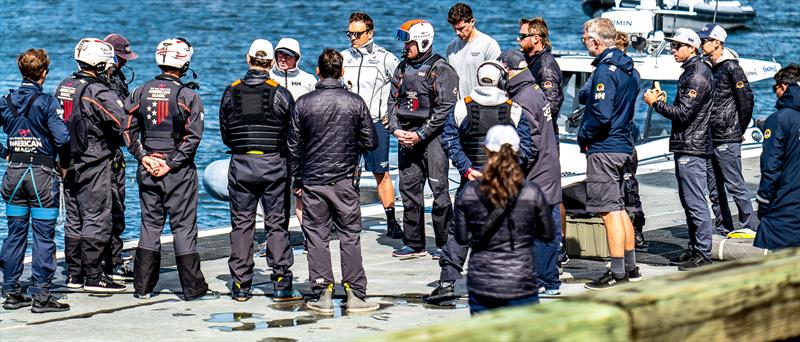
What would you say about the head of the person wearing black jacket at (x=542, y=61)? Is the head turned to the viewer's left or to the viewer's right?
to the viewer's left

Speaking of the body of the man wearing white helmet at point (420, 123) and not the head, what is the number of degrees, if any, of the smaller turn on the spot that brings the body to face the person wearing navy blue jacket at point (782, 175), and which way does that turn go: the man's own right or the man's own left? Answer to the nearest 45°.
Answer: approximately 90° to the man's own left

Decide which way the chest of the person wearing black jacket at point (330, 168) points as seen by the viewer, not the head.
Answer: away from the camera

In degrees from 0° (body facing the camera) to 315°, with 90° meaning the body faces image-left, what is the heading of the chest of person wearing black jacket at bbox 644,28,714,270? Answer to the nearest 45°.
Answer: approximately 90°

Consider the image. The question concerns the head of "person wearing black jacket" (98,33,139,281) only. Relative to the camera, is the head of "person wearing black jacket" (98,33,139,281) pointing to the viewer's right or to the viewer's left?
to the viewer's right

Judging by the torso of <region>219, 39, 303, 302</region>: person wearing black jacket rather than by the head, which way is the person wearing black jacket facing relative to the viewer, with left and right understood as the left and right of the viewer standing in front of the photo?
facing away from the viewer

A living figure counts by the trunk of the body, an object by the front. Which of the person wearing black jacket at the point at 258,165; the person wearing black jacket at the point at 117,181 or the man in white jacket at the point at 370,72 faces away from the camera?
the person wearing black jacket at the point at 258,165

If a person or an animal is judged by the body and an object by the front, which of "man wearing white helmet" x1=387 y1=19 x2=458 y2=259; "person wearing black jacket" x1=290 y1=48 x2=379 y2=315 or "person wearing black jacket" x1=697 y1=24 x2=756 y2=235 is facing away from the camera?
"person wearing black jacket" x1=290 y1=48 x2=379 y2=315

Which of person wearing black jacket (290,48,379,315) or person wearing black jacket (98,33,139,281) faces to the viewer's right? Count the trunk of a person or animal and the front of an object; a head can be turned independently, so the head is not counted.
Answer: person wearing black jacket (98,33,139,281)

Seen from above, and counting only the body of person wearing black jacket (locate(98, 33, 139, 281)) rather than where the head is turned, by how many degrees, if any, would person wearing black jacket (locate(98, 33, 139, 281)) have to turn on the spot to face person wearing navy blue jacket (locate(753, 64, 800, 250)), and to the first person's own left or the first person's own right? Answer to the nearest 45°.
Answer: approximately 45° to the first person's own right

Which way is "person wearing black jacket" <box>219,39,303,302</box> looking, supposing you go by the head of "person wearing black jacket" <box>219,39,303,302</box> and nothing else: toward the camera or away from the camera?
away from the camera

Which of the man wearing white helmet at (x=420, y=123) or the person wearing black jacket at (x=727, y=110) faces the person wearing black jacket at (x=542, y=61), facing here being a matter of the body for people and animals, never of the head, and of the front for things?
the person wearing black jacket at (x=727, y=110)

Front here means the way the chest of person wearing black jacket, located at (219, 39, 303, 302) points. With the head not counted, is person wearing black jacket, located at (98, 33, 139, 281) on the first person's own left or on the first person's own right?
on the first person's own left

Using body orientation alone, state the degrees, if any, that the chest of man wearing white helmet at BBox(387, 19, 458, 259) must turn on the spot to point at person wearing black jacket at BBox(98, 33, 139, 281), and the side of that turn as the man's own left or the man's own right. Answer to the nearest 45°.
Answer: approximately 45° to the man's own right

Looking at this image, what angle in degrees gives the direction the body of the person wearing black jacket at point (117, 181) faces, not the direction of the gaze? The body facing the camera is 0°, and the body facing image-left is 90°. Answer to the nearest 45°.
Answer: approximately 270°

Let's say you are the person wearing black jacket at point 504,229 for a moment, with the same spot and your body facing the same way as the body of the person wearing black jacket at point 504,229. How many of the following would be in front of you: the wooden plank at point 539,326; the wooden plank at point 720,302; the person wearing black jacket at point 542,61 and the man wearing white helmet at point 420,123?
2
